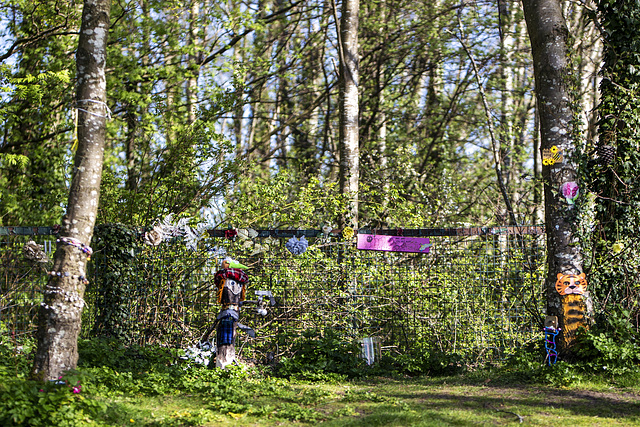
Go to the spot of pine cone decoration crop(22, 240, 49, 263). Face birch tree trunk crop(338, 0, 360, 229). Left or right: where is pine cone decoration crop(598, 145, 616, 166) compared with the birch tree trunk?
right

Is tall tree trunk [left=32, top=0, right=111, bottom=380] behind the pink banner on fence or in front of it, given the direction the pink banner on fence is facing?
in front

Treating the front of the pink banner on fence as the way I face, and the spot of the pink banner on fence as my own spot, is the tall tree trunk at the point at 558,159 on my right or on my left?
on my left

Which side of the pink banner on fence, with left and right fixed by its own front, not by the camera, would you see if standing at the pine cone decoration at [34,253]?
right

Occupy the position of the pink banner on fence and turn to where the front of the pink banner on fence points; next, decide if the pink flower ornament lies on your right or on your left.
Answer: on your left

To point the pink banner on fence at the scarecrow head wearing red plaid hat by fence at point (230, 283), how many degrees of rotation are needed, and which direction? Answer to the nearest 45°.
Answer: approximately 45° to its right

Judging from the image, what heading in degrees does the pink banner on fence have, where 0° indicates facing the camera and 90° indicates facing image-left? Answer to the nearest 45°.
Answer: approximately 0°

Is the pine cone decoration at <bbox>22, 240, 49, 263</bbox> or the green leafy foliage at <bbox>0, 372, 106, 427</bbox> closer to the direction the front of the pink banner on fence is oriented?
the green leafy foliage

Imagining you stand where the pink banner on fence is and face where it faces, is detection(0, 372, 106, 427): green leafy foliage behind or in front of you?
in front
